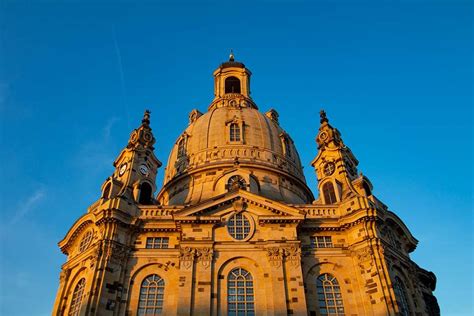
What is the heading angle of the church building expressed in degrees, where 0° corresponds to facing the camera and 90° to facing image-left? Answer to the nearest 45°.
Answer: approximately 0°
